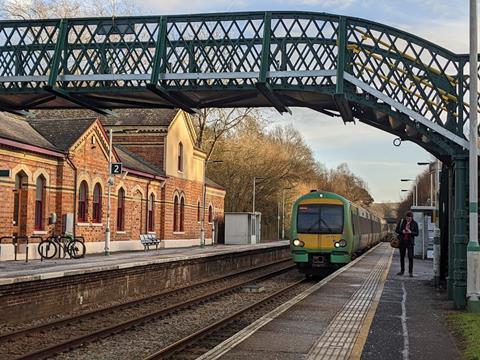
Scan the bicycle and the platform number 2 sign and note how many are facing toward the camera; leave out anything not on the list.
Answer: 1

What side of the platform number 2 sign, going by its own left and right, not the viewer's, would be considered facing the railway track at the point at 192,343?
front

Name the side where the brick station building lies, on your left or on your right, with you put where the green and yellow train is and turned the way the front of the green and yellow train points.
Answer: on your right

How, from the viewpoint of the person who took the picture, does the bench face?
facing the viewer and to the right of the viewer

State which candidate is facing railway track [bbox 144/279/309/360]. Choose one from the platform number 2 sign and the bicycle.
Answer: the platform number 2 sign

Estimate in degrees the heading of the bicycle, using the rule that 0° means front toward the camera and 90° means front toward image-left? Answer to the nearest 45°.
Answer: approximately 90°

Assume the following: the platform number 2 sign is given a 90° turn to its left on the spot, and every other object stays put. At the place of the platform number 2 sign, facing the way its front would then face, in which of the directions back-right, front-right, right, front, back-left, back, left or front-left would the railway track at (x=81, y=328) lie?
right

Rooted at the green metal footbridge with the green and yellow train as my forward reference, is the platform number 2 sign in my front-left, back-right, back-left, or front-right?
front-left

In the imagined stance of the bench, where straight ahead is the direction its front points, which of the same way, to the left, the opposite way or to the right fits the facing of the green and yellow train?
to the right

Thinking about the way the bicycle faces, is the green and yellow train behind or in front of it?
behind

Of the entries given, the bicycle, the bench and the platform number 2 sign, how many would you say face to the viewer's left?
1

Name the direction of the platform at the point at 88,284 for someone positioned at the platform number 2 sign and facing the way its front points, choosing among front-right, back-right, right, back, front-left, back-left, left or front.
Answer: front

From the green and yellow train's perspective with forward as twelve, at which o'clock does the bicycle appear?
The bicycle is roughly at 2 o'clock from the green and yellow train.

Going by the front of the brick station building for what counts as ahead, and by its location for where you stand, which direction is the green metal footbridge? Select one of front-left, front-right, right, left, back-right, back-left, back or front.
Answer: front-right

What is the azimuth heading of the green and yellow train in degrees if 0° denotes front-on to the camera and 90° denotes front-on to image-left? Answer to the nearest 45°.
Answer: approximately 45°

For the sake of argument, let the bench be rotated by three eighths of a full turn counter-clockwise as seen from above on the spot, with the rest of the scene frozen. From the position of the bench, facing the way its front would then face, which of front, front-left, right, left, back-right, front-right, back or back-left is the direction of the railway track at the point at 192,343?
back

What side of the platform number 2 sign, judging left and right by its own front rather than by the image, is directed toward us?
front
